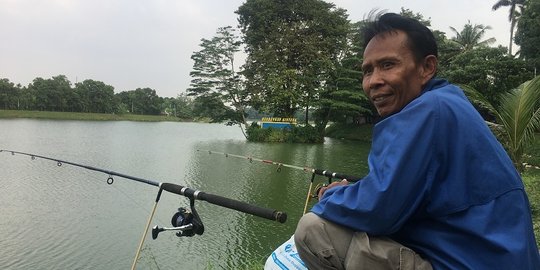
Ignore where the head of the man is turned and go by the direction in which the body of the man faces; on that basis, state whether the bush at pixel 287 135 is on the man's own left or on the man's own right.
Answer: on the man's own right

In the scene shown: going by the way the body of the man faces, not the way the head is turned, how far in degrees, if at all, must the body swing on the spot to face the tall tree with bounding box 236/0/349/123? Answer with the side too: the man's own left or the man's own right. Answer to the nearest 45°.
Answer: approximately 90° to the man's own right

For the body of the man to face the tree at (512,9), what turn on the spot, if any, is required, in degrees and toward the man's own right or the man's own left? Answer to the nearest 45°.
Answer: approximately 90° to the man's own right

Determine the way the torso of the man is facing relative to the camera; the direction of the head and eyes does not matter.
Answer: to the viewer's left

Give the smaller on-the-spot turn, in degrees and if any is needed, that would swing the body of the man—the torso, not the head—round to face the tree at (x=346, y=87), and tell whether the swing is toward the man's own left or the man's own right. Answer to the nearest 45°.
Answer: approximately 90° to the man's own right

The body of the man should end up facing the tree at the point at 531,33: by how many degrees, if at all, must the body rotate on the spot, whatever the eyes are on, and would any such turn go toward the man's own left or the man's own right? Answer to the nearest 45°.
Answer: approximately 90° to the man's own right

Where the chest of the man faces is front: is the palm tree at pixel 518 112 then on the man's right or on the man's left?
on the man's right

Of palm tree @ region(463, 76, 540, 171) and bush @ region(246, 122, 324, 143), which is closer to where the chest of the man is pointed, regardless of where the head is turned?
the bush

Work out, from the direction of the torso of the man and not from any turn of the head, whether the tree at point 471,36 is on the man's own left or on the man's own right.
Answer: on the man's own right
